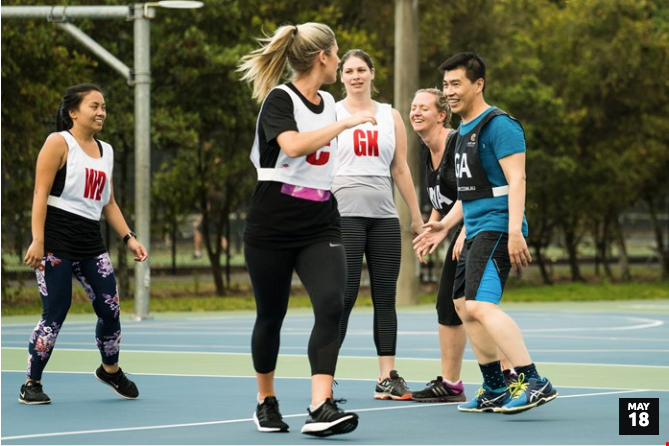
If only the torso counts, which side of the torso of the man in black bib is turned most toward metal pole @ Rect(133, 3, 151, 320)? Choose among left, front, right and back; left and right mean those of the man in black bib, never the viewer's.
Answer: right

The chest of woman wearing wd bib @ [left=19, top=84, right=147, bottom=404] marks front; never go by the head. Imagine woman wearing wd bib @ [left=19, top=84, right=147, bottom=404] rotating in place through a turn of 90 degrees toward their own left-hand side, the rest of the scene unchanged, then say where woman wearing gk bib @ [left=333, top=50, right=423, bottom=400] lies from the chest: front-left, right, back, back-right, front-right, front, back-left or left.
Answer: front-right

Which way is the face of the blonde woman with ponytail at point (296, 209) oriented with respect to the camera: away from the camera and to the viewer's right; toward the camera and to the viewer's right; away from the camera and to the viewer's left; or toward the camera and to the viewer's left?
away from the camera and to the viewer's right

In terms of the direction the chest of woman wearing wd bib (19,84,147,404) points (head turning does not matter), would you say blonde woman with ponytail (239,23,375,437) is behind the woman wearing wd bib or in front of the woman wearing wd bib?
in front

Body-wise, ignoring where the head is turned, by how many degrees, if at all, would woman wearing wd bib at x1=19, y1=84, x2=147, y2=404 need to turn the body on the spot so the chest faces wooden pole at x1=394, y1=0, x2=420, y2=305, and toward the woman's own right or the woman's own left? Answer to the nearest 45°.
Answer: approximately 90° to the woman's own left

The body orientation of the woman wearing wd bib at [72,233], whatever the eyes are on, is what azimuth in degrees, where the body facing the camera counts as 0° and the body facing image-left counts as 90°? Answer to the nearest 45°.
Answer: approximately 315°

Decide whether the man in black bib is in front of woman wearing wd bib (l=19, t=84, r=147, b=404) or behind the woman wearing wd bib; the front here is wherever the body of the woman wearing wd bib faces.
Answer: in front

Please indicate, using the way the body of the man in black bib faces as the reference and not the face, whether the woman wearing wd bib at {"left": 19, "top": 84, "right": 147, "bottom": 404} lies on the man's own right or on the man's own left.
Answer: on the man's own right
